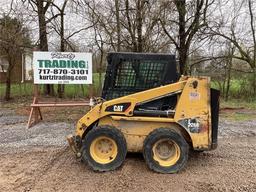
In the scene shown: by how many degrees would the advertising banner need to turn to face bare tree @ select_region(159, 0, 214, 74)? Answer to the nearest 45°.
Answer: approximately 135° to its left

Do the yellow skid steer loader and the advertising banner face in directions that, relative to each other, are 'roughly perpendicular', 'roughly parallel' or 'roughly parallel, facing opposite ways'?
roughly perpendicular

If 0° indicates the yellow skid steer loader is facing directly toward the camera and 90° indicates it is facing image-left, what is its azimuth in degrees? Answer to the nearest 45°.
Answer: approximately 90°

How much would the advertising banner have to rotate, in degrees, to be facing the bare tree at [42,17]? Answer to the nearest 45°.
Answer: approximately 180°

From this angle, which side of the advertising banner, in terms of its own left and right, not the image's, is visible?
front

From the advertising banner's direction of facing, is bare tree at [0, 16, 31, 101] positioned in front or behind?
behind

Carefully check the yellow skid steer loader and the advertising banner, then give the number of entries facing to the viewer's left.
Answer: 1

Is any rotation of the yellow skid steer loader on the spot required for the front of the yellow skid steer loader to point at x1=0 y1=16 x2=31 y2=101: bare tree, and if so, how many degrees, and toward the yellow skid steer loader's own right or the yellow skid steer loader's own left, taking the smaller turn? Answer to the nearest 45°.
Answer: approximately 45° to the yellow skid steer loader's own right

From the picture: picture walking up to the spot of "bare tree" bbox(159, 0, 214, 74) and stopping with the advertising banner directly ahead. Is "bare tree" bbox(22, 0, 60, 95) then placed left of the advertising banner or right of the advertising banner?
right

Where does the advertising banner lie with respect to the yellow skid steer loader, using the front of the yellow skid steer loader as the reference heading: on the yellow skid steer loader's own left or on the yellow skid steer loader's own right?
on the yellow skid steer loader's own right

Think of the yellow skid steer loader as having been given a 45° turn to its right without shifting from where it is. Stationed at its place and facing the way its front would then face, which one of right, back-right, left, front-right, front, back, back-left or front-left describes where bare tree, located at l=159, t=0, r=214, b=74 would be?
front-right
